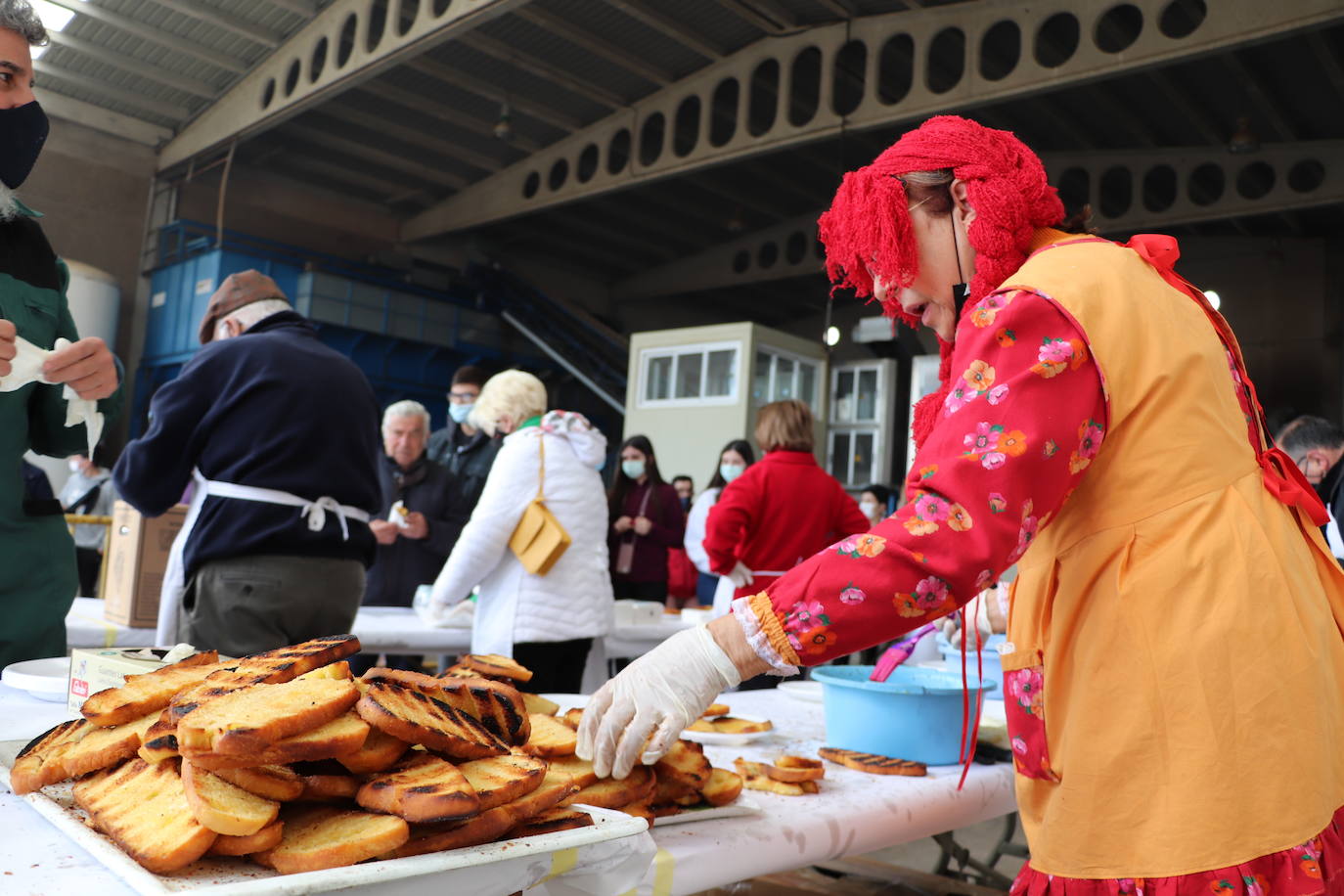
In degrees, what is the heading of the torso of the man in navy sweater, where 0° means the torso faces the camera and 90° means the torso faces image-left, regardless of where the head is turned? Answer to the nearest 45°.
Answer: approximately 135°

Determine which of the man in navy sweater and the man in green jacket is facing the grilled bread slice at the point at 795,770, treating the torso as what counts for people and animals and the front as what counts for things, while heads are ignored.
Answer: the man in green jacket

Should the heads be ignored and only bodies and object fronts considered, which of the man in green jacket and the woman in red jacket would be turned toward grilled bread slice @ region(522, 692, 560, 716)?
the man in green jacket

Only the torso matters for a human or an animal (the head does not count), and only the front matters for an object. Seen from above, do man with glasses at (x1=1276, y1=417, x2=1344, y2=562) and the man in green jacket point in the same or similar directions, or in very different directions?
very different directions

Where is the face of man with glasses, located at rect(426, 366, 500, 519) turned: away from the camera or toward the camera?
toward the camera

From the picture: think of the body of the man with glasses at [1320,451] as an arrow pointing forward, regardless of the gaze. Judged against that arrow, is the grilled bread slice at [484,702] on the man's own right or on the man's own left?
on the man's own left

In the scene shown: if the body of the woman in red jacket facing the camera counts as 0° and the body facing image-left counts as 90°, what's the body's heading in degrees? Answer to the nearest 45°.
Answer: approximately 180°

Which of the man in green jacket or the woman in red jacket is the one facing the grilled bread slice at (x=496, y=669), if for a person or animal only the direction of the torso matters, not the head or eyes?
the man in green jacket

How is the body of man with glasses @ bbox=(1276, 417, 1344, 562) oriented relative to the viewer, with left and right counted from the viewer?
facing to the left of the viewer

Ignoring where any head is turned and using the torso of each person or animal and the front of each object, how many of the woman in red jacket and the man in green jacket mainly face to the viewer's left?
0

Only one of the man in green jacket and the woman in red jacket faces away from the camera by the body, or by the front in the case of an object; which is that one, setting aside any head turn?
the woman in red jacket

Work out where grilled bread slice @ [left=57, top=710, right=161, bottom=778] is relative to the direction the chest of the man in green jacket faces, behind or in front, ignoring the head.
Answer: in front

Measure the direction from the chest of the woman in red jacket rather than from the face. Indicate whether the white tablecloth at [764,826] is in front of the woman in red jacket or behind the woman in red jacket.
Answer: behind

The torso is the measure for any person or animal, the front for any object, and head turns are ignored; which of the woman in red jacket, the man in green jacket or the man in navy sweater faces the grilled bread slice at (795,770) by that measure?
the man in green jacket

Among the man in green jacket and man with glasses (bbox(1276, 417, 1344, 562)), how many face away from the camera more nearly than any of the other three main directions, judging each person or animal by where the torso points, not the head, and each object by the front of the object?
0

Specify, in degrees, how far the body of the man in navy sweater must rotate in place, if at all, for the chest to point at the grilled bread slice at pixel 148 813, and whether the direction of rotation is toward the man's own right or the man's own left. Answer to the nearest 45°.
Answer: approximately 135° to the man's own left

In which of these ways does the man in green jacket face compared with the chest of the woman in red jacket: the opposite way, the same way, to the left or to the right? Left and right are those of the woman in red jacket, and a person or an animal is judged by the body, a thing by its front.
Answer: to the right

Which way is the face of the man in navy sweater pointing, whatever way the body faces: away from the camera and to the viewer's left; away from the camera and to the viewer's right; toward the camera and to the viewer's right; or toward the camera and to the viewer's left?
away from the camera and to the viewer's left
